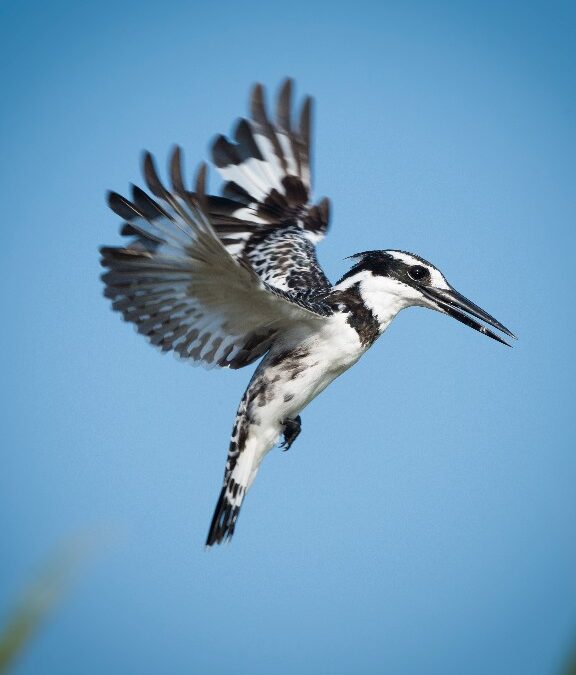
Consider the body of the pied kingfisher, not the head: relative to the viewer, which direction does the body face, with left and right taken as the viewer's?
facing to the right of the viewer
